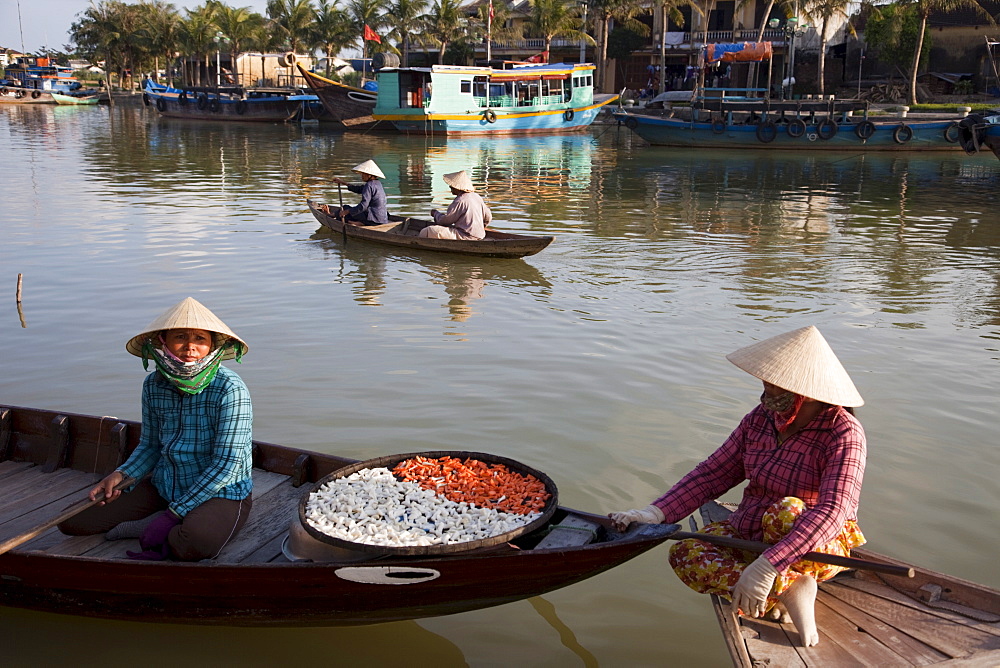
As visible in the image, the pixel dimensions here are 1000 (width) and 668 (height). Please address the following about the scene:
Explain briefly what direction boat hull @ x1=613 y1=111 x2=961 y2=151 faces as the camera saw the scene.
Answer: facing to the left of the viewer

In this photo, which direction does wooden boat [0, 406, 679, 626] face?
to the viewer's right

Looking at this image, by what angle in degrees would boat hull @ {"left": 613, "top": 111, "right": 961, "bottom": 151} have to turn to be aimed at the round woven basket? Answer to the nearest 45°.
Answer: approximately 90° to its left

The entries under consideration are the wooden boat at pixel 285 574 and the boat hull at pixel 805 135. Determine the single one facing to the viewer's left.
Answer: the boat hull

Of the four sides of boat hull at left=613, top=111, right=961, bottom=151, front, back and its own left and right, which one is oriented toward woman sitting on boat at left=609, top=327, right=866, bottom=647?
left

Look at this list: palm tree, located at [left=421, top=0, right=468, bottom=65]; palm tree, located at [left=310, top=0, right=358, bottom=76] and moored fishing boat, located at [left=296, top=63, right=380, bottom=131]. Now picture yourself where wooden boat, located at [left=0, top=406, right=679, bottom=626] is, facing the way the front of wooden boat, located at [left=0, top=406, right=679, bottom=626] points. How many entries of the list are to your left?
3
